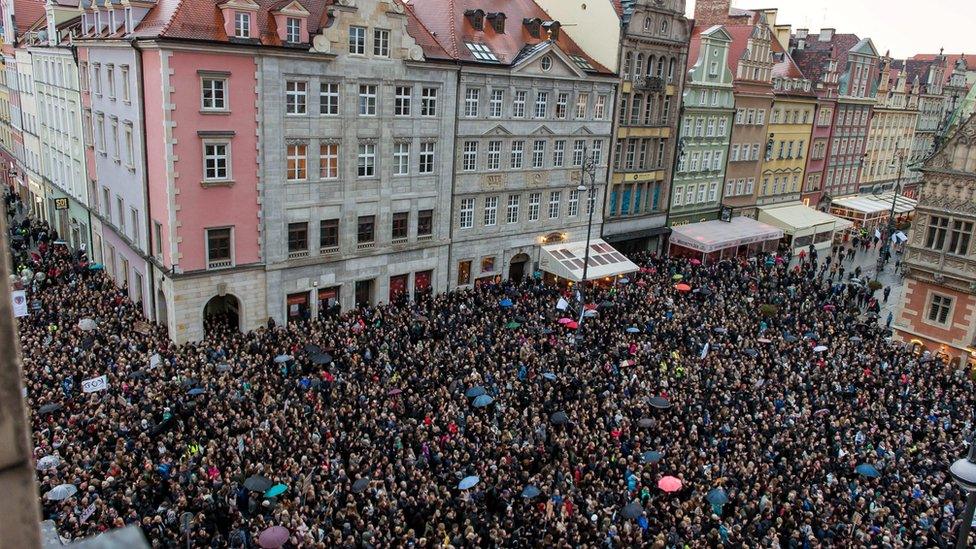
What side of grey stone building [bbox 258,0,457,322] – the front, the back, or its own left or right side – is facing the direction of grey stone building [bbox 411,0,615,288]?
left

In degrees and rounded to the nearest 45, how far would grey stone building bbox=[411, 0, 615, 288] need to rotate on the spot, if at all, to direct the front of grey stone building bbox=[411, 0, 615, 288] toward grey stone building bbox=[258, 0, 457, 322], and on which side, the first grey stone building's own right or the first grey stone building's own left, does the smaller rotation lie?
approximately 90° to the first grey stone building's own right

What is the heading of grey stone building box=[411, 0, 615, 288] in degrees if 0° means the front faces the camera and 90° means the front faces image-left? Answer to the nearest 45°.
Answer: approximately 315°

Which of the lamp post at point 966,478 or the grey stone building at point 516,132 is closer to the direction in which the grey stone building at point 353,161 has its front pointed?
the lamp post

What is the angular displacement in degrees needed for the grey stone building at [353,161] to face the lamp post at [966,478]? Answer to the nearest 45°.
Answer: approximately 45° to its right

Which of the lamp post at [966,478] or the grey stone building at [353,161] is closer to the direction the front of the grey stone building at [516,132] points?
the lamp post

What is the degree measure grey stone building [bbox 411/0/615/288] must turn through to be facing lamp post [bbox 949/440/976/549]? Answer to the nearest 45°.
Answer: approximately 45° to its right

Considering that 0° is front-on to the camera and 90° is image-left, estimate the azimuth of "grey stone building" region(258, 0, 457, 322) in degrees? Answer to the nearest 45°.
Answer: approximately 315°
